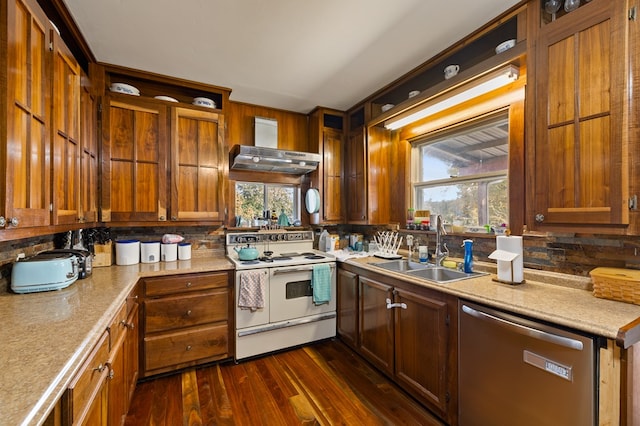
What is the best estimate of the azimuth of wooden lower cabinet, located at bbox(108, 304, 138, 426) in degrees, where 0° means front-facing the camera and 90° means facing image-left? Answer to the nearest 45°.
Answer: approximately 270°

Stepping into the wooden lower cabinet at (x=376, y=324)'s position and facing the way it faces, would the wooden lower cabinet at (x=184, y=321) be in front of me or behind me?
in front

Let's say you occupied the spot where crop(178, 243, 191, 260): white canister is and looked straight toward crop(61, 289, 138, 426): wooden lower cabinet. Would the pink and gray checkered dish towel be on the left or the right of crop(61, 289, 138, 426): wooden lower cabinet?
left

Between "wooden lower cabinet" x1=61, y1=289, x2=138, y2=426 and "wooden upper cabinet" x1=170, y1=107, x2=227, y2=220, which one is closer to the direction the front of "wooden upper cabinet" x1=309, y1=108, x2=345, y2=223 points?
the wooden lower cabinet

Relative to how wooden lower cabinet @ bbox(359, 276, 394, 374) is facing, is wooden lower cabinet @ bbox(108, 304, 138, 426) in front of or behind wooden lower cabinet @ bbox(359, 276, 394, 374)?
in front

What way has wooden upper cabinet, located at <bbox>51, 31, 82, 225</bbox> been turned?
to the viewer's right

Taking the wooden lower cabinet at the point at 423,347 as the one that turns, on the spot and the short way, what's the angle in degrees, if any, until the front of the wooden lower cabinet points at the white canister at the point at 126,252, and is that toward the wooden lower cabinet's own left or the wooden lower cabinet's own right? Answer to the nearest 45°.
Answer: approximately 45° to the wooden lower cabinet's own right

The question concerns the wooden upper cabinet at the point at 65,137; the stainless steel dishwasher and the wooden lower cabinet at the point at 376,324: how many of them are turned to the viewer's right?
1

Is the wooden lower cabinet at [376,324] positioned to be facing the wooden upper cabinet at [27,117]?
yes

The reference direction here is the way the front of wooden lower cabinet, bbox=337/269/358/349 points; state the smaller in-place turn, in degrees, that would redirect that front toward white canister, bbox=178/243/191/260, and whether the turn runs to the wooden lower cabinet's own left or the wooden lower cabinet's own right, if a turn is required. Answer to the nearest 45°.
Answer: approximately 45° to the wooden lower cabinet's own right
